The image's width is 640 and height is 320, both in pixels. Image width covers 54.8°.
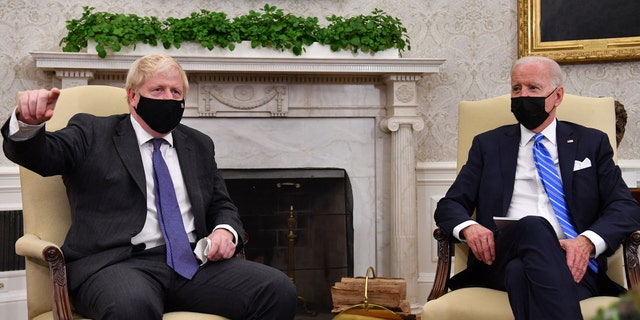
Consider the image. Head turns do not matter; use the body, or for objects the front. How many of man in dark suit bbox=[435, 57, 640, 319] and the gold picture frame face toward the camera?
2

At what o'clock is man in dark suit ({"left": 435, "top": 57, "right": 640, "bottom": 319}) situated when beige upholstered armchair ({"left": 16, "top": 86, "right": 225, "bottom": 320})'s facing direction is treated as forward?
The man in dark suit is roughly at 11 o'clock from the beige upholstered armchair.

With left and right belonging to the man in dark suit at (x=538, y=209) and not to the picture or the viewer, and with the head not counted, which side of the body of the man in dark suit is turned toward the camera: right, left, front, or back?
front

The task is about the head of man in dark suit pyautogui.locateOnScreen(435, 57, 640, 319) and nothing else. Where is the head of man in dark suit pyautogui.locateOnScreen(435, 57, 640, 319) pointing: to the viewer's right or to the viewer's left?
to the viewer's left

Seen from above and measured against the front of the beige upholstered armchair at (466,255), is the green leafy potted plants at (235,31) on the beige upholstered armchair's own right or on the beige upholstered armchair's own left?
on the beige upholstered armchair's own right

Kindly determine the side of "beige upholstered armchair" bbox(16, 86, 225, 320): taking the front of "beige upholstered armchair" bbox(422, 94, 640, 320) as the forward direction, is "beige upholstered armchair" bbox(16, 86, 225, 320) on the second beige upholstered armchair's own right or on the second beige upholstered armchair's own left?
on the second beige upholstered armchair's own right

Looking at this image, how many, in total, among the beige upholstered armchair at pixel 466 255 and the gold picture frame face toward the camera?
2

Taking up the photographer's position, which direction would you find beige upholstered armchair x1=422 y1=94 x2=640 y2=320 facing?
facing the viewer

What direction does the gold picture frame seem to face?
toward the camera

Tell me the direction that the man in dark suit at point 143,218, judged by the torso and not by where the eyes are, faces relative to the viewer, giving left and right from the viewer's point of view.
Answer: facing the viewer and to the right of the viewer

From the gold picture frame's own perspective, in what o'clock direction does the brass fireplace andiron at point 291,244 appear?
The brass fireplace andiron is roughly at 2 o'clock from the gold picture frame.
